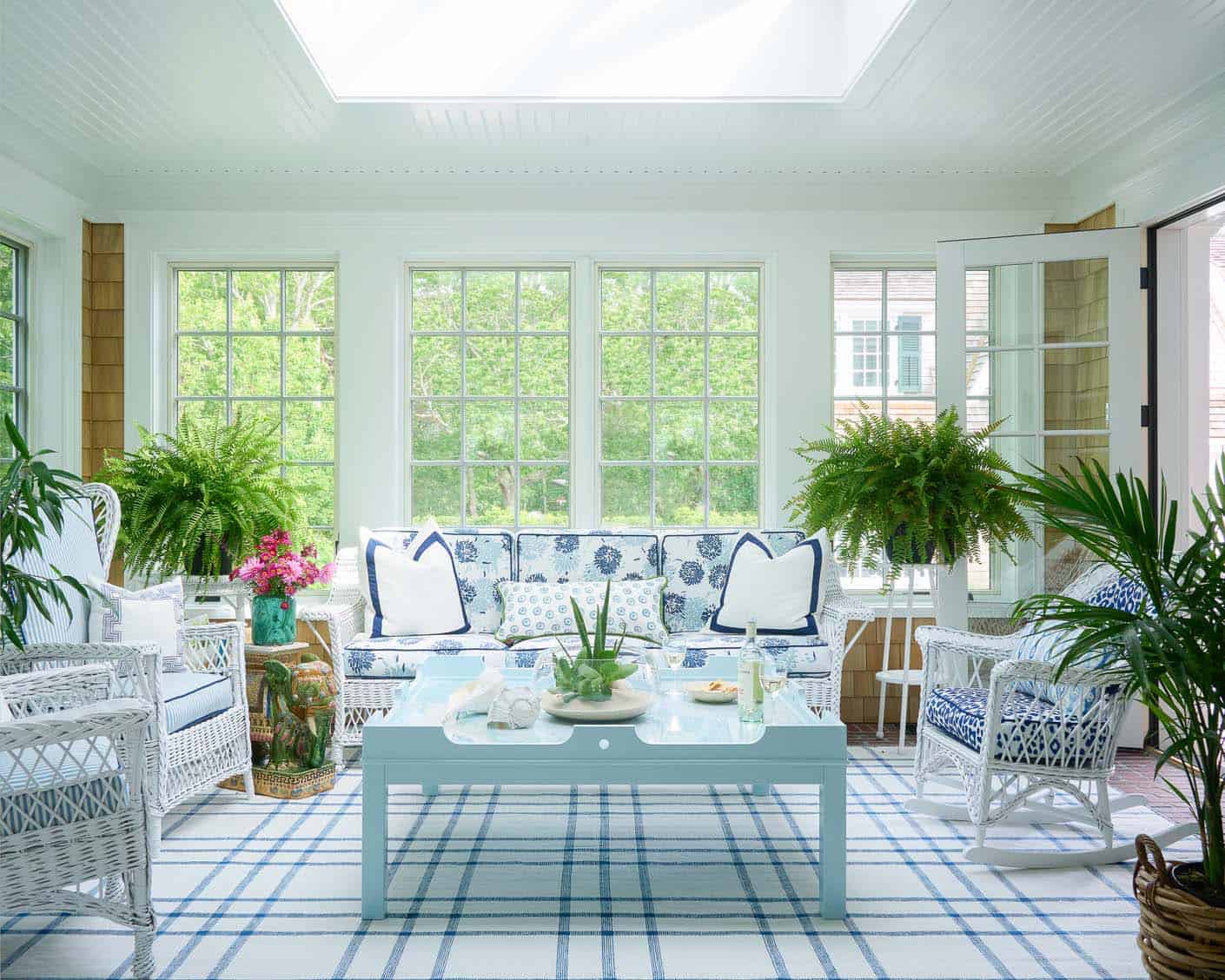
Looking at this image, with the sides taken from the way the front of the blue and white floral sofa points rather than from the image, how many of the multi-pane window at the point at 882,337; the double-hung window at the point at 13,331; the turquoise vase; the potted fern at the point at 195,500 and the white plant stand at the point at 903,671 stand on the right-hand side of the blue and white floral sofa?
3

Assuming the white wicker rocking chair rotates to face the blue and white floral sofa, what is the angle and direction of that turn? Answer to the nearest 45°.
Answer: approximately 45° to its right

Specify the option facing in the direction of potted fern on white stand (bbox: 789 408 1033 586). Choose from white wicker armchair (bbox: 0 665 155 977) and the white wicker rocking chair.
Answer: the white wicker armchair

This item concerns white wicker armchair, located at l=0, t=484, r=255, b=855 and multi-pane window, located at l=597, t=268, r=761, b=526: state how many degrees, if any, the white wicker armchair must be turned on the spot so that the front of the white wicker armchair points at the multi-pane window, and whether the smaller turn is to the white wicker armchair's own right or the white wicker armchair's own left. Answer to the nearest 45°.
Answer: approximately 45° to the white wicker armchair's own left

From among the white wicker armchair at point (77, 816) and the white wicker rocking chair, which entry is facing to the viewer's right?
the white wicker armchair

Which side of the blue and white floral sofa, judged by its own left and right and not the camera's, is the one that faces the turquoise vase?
right

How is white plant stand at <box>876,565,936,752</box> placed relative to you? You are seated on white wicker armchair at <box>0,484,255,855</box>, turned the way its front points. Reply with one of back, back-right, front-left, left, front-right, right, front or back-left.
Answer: front-left

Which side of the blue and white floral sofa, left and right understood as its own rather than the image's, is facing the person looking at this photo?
front

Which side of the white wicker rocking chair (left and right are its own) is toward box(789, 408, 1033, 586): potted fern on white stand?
right

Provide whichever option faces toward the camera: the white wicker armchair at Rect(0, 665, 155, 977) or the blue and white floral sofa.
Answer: the blue and white floral sofa

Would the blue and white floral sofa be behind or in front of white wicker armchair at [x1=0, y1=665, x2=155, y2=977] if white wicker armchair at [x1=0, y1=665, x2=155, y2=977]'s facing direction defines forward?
in front

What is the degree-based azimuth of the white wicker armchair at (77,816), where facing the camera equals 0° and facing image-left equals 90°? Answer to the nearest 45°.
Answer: approximately 270°

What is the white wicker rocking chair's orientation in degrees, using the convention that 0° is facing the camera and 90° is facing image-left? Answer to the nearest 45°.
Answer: approximately 45°

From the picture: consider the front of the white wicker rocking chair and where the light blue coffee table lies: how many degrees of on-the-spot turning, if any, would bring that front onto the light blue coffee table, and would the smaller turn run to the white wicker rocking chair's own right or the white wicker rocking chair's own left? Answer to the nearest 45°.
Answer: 0° — it already faces it

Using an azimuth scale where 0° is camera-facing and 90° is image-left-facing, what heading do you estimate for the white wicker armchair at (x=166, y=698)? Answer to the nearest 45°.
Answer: approximately 315°

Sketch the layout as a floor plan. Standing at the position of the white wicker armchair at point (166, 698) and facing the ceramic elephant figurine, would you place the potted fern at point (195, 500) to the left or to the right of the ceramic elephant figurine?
left

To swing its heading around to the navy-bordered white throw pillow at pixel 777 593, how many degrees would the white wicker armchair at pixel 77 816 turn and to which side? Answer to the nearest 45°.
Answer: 0° — it already faces it
